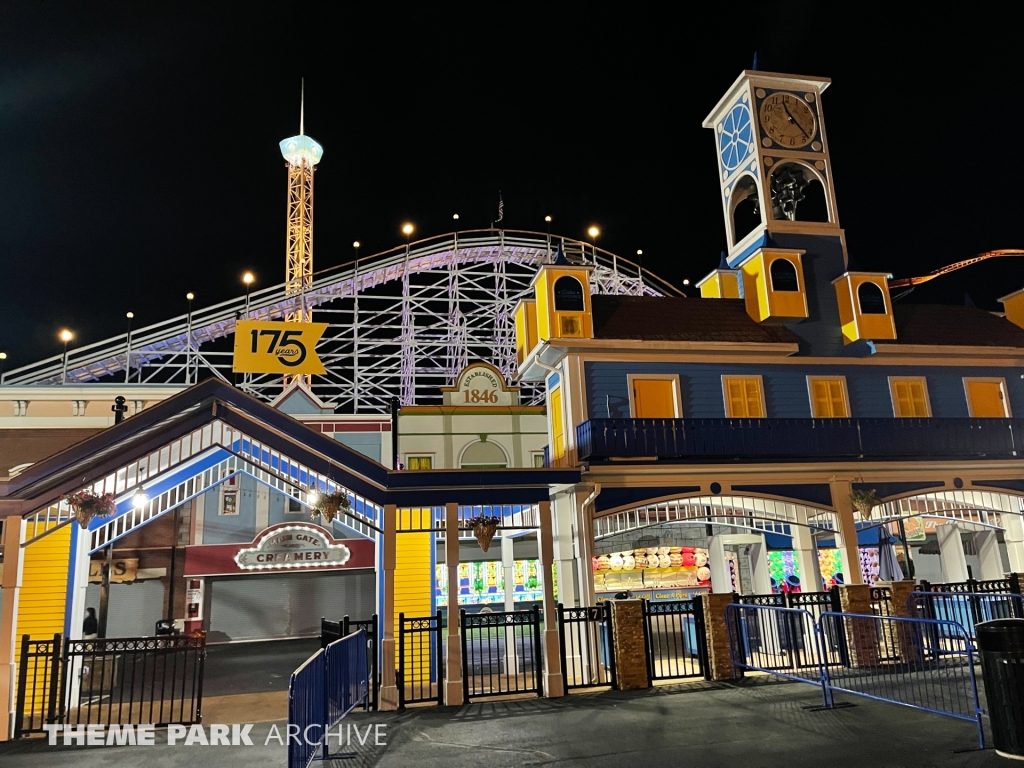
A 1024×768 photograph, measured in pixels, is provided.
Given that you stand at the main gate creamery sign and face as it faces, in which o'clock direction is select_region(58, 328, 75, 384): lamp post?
The lamp post is roughly at 4 o'clock from the main gate creamery sign.

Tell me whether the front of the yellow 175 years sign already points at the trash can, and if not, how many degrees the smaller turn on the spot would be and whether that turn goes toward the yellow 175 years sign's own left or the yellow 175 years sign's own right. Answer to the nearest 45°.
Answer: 0° — it already faces it

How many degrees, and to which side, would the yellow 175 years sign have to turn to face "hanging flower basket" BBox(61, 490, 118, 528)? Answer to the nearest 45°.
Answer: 0° — it already faces it

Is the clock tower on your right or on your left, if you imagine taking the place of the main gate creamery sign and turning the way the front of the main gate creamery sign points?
on your left

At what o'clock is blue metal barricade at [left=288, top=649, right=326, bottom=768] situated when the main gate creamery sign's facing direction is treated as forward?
The blue metal barricade is roughly at 12 o'clock from the main gate creamery sign.

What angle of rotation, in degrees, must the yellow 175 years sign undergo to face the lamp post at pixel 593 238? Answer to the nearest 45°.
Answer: approximately 90° to its left

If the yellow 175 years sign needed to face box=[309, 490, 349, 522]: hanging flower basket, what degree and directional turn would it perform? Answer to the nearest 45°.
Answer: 0° — it already faces it

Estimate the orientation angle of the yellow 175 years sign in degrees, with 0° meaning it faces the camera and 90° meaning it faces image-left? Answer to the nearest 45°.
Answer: approximately 0°

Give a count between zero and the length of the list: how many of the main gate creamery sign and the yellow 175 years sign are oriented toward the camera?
2

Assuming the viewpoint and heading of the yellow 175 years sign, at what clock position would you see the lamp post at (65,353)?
The lamp post is roughly at 4 o'clock from the yellow 175 years sign.
